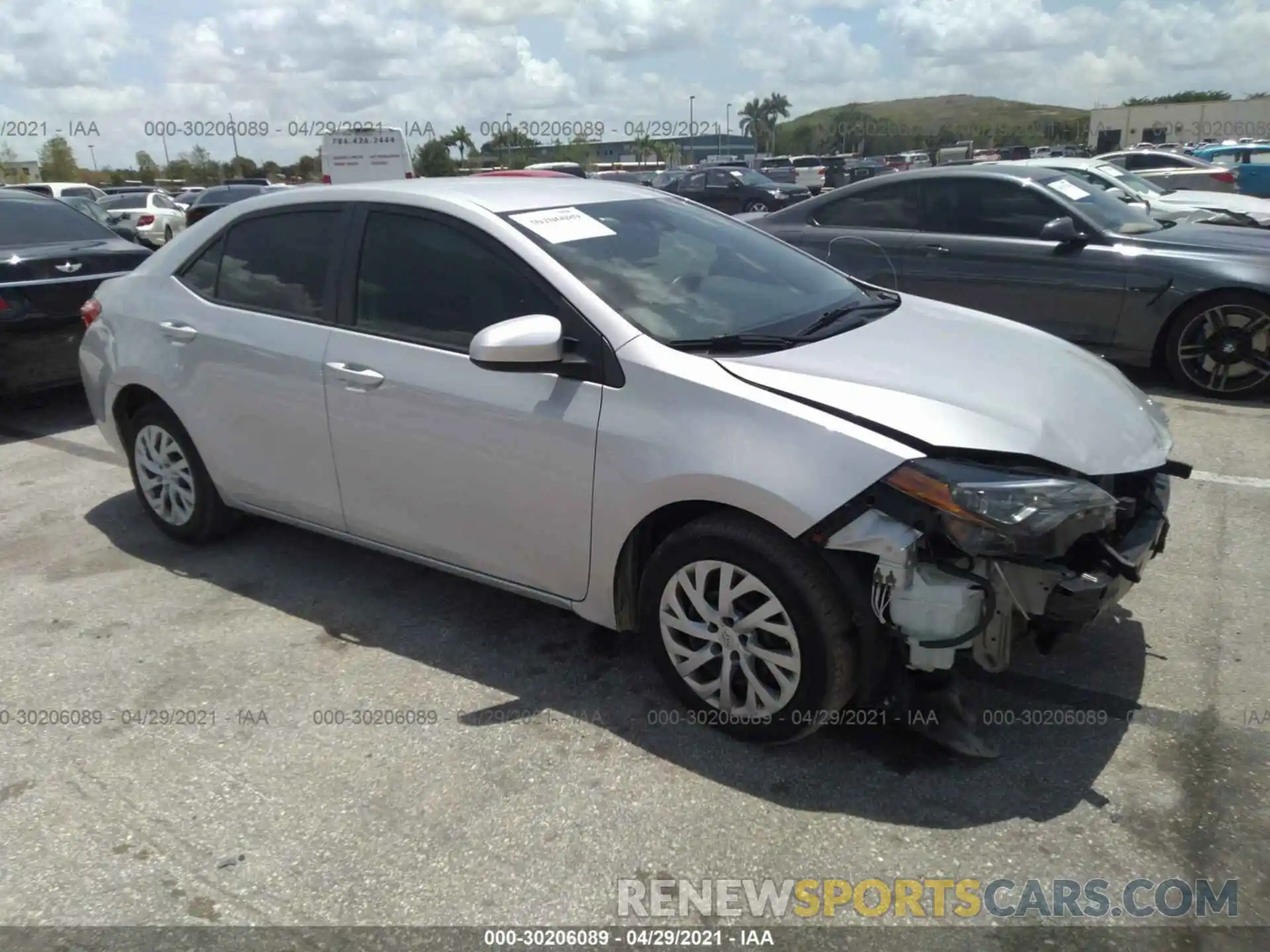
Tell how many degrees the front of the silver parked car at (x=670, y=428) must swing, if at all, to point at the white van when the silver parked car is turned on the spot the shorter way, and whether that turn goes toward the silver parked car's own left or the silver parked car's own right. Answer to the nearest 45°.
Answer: approximately 135° to the silver parked car's own left

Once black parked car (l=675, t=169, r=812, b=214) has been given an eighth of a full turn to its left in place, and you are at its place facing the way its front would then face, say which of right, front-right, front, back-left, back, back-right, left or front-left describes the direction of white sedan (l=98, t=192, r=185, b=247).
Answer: back

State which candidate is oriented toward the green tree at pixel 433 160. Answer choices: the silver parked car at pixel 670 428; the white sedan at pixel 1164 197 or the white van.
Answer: the white van

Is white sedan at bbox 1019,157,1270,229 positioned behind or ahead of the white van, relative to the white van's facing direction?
behind

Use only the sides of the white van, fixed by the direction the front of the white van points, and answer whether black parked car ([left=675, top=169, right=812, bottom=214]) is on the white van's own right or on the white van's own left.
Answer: on the white van's own right

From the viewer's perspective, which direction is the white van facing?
away from the camera

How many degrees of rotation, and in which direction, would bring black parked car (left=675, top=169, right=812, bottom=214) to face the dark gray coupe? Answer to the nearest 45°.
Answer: approximately 45° to its right

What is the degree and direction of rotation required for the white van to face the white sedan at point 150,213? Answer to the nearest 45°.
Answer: approximately 90° to its left

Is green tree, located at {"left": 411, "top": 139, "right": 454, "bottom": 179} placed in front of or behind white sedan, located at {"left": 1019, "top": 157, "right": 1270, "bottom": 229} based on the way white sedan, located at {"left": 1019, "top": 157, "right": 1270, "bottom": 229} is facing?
behind
